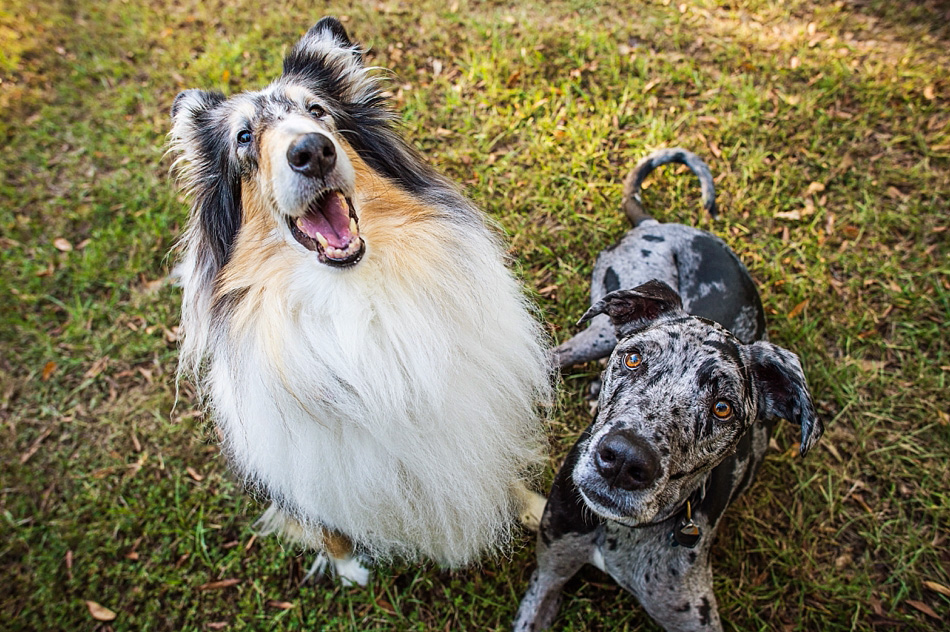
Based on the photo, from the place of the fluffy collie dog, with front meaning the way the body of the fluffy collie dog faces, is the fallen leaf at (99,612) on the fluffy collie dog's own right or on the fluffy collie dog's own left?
on the fluffy collie dog's own right

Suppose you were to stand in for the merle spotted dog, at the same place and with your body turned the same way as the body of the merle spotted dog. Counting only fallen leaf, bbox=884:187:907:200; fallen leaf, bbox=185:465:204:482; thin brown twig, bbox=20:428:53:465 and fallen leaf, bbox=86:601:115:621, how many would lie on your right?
3

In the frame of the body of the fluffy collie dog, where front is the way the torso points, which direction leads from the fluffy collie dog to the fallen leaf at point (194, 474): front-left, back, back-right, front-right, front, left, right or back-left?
back-right

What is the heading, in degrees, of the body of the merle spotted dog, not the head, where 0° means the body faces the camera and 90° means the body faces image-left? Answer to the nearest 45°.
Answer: approximately 0°

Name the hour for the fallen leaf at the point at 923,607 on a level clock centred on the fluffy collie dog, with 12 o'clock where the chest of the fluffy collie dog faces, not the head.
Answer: The fallen leaf is roughly at 10 o'clock from the fluffy collie dog.

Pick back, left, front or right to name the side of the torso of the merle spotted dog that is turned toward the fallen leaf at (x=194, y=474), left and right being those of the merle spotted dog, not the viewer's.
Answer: right

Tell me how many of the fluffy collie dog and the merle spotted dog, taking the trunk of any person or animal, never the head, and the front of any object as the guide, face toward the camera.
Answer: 2

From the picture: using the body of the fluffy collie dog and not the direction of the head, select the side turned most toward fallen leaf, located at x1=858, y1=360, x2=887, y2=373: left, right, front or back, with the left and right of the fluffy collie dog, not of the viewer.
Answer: left
